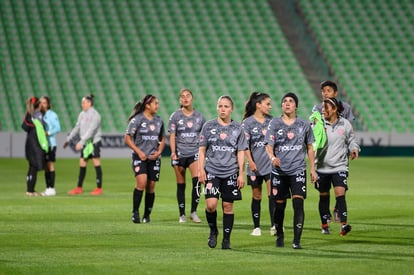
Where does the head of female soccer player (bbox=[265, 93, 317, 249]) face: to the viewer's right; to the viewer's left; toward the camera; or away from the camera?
toward the camera

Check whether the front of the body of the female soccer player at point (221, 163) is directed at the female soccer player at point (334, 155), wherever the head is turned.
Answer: no

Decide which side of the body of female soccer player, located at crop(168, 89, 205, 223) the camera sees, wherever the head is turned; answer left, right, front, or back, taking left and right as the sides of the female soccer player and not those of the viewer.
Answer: front

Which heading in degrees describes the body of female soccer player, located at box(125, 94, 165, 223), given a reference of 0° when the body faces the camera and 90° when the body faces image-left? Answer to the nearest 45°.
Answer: approximately 0°

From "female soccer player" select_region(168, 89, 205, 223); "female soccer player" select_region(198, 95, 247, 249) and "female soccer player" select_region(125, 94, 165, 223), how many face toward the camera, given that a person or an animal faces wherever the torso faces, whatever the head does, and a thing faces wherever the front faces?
3

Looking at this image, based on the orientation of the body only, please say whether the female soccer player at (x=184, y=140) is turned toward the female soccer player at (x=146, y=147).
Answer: no

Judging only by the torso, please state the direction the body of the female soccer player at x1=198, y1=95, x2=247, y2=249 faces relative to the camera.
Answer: toward the camera

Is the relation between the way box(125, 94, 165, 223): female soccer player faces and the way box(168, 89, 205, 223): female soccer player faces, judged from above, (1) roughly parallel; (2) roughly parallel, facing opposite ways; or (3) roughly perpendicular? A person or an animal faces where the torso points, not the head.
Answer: roughly parallel

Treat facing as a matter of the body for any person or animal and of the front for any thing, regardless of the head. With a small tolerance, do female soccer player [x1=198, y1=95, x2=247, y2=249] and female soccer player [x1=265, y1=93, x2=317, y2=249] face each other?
no

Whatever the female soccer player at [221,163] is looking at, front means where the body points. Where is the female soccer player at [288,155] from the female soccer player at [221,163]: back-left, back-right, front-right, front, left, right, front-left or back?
left

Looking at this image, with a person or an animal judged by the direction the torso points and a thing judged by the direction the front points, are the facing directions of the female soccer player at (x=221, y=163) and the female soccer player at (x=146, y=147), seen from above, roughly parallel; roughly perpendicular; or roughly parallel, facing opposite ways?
roughly parallel

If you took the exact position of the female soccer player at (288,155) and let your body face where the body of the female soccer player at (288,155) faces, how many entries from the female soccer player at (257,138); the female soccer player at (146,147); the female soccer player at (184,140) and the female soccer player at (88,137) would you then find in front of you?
0

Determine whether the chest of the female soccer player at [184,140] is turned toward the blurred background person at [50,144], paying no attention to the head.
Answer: no

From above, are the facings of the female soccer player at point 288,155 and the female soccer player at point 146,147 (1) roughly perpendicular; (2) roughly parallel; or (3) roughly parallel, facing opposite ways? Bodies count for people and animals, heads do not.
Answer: roughly parallel

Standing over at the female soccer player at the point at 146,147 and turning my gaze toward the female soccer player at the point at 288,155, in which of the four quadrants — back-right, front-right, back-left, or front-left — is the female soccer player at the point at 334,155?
front-left
